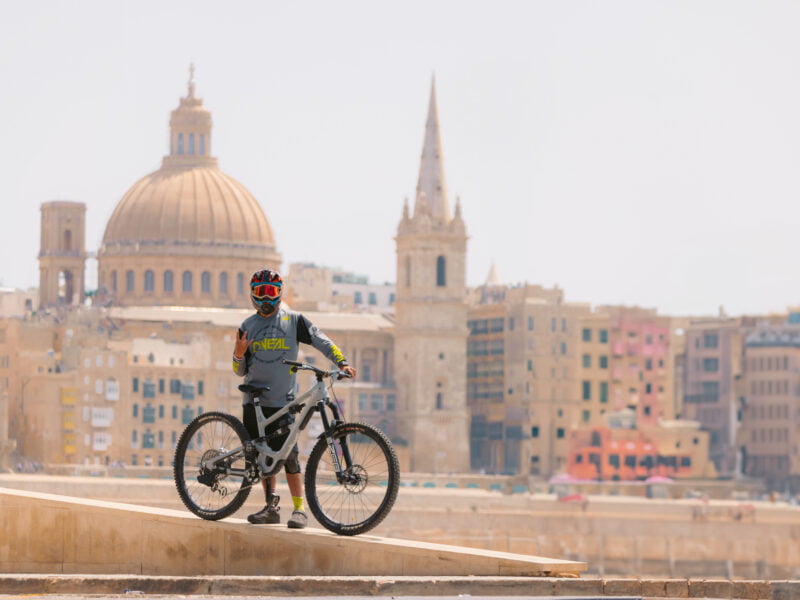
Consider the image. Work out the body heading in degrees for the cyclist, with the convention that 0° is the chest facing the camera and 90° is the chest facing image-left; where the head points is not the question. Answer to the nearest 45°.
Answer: approximately 0°
